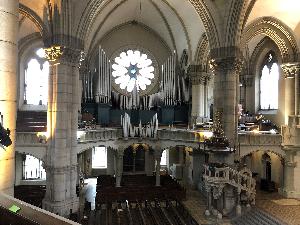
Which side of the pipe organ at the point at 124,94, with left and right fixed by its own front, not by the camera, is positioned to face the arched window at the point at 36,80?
right

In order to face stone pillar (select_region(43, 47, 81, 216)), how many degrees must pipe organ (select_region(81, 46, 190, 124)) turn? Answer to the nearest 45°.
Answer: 0° — it already faces it

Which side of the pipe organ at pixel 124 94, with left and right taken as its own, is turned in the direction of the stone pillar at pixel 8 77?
front

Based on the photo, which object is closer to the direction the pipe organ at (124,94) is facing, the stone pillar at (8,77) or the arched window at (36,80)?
the stone pillar

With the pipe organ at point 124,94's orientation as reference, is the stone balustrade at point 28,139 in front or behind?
in front

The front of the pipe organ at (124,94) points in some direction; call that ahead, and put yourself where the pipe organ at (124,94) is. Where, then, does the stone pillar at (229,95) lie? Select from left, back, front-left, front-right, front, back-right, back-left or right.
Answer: front-left

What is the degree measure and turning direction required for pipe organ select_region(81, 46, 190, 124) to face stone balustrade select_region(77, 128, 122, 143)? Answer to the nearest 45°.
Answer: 0° — it already faces it

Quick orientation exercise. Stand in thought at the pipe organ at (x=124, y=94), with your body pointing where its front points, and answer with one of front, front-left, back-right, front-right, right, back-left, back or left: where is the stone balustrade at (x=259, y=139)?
front-left

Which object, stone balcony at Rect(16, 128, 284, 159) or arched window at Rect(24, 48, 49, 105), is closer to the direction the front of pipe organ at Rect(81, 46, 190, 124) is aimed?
the stone balcony

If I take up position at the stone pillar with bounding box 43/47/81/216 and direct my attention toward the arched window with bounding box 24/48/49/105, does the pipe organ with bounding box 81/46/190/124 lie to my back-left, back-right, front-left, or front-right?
front-right

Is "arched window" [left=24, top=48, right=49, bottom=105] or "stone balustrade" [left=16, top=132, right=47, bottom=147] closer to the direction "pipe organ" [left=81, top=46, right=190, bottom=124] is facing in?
the stone balustrade

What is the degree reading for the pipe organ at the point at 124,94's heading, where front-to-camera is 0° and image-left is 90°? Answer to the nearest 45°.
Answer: approximately 0°
